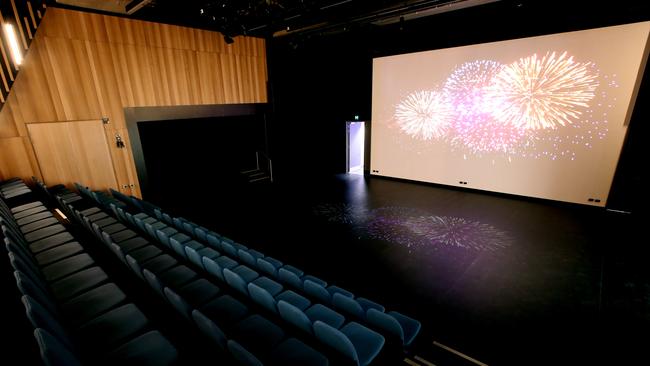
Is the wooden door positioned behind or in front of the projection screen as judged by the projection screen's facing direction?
in front

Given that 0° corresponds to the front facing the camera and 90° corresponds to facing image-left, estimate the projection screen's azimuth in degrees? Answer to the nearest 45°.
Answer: approximately 45°

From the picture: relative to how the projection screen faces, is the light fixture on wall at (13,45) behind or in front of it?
in front
